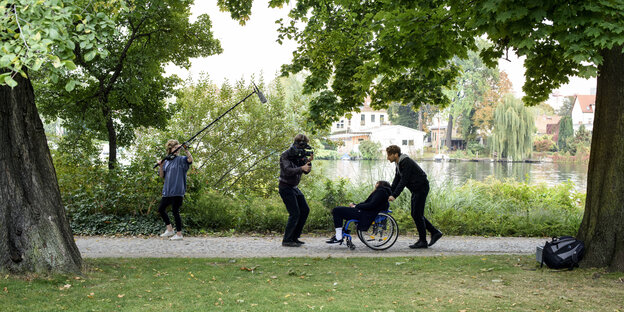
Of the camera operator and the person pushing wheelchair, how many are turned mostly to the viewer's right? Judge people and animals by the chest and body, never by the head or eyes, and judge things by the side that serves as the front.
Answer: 1

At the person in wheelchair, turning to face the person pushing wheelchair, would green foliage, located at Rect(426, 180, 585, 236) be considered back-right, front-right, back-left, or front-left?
front-left

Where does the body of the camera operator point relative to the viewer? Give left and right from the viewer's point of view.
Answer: facing to the right of the viewer

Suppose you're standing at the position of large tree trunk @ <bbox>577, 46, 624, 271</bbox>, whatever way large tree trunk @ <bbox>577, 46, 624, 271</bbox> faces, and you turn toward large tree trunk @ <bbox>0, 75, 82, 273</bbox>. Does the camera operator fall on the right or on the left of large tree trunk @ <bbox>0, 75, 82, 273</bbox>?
right

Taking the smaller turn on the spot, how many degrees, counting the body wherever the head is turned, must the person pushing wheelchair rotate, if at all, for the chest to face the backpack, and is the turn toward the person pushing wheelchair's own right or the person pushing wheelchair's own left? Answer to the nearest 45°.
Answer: approximately 135° to the person pushing wheelchair's own left

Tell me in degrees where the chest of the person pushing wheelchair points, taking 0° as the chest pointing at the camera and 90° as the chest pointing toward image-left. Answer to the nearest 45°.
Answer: approximately 90°

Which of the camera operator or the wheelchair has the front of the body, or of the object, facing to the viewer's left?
the wheelchair

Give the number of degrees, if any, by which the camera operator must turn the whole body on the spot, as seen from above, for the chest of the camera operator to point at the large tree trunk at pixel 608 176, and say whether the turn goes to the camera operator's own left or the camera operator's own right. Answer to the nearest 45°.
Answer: approximately 45° to the camera operator's own right

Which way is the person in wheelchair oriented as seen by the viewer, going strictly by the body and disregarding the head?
to the viewer's left

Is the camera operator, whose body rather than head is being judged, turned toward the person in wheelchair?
yes

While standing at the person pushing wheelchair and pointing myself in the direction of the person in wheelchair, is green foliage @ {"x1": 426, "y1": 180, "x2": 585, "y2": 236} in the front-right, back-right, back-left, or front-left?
back-right

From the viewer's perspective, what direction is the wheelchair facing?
to the viewer's left

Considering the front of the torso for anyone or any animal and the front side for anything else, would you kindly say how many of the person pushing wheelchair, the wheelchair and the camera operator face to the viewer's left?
2

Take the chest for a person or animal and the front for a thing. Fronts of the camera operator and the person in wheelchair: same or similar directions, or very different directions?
very different directions

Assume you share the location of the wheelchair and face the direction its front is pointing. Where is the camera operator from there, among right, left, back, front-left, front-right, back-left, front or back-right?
front

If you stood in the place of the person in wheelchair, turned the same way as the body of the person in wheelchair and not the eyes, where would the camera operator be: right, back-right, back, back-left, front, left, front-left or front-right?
front

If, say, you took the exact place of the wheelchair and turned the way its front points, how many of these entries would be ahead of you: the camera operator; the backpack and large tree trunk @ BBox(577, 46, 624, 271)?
1
